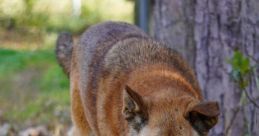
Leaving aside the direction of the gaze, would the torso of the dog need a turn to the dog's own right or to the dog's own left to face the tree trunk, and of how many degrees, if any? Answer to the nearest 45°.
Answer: approximately 90° to the dog's own left

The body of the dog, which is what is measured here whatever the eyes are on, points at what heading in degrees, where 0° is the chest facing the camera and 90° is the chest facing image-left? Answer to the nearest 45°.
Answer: approximately 315°
